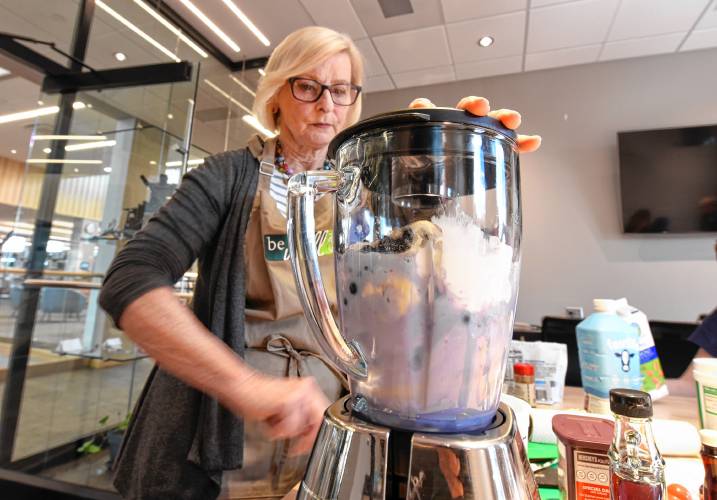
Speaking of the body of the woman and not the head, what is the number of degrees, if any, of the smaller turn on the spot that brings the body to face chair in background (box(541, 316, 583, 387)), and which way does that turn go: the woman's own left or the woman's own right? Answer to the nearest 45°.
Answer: approximately 90° to the woman's own left

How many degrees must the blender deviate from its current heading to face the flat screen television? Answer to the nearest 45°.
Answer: approximately 135° to its left

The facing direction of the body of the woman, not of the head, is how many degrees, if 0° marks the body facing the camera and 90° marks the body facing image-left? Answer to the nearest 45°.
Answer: approximately 315°

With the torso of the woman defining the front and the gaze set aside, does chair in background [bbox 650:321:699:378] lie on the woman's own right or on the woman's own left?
on the woman's own left
